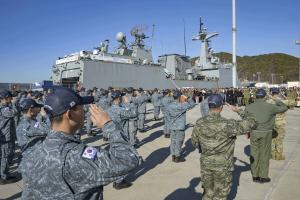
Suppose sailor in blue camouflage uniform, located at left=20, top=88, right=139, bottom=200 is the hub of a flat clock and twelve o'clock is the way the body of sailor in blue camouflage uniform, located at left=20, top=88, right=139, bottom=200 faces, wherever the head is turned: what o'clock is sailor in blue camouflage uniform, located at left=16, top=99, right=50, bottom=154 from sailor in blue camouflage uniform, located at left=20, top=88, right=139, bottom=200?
sailor in blue camouflage uniform, located at left=16, top=99, right=50, bottom=154 is roughly at 10 o'clock from sailor in blue camouflage uniform, located at left=20, top=88, right=139, bottom=200.

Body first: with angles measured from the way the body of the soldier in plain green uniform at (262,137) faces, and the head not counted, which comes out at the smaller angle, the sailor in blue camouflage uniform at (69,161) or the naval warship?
the naval warship

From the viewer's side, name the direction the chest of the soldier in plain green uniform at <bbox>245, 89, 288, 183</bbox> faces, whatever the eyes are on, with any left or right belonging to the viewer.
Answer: facing away from the viewer

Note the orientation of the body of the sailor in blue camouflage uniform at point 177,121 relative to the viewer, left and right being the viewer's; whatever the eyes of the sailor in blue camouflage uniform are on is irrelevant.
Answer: facing away from the viewer and to the right of the viewer

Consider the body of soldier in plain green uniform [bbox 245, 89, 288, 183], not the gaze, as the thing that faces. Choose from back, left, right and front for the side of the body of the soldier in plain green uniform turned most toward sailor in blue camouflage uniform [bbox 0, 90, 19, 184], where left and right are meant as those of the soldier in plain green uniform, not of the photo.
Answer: left

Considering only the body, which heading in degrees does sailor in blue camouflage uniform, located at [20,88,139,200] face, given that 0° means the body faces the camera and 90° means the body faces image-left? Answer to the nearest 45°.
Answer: approximately 225°

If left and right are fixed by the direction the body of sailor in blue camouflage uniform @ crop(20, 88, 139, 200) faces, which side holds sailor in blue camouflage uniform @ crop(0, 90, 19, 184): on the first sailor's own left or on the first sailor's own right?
on the first sailor's own left

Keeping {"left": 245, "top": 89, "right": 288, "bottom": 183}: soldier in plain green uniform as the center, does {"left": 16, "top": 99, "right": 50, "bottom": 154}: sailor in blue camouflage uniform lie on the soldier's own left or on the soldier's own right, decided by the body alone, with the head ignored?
on the soldier's own left

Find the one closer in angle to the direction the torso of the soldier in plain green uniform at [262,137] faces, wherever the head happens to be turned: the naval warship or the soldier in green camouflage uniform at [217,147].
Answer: the naval warship

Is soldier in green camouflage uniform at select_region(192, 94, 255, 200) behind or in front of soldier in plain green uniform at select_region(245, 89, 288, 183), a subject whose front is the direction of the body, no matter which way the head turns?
behind

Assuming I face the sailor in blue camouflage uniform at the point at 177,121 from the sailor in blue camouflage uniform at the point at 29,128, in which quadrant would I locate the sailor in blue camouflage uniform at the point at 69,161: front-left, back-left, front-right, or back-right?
back-right

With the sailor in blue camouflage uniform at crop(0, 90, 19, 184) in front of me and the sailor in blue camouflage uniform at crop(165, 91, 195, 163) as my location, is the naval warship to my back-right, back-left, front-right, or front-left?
back-right
